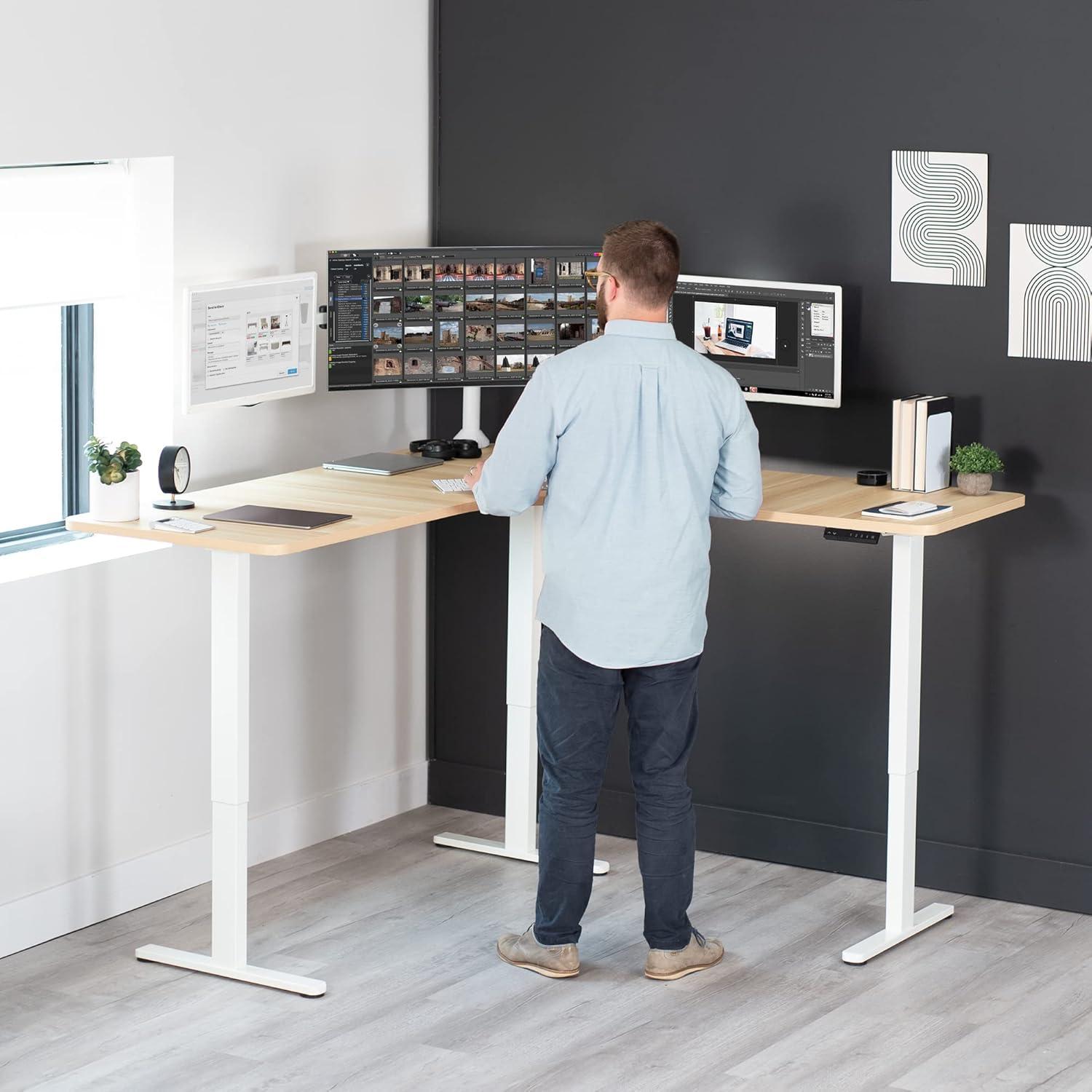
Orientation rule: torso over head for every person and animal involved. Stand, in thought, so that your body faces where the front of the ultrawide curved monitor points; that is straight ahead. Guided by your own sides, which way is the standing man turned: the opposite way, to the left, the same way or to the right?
the opposite way

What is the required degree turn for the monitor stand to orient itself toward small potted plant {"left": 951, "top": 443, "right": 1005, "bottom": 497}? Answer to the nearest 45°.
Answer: approximately 45° to its left

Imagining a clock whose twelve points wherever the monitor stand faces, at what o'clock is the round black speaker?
The round black speaker is roughly at 10 o'clock from the monitor stand.

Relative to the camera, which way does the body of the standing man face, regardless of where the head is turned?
away from the camera

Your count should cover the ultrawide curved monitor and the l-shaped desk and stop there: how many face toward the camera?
2

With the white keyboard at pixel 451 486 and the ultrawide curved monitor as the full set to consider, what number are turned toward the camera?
2

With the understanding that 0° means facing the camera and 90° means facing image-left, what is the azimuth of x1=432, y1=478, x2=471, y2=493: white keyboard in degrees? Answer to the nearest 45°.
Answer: approximately 0°

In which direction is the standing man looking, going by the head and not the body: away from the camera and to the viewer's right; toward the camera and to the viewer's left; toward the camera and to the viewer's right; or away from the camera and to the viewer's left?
away from the camera and to the viewer's left

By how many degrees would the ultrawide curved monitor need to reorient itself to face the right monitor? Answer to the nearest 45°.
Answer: approximately 90° to its left

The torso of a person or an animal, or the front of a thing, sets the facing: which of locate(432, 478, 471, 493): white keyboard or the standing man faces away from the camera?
the standing man
